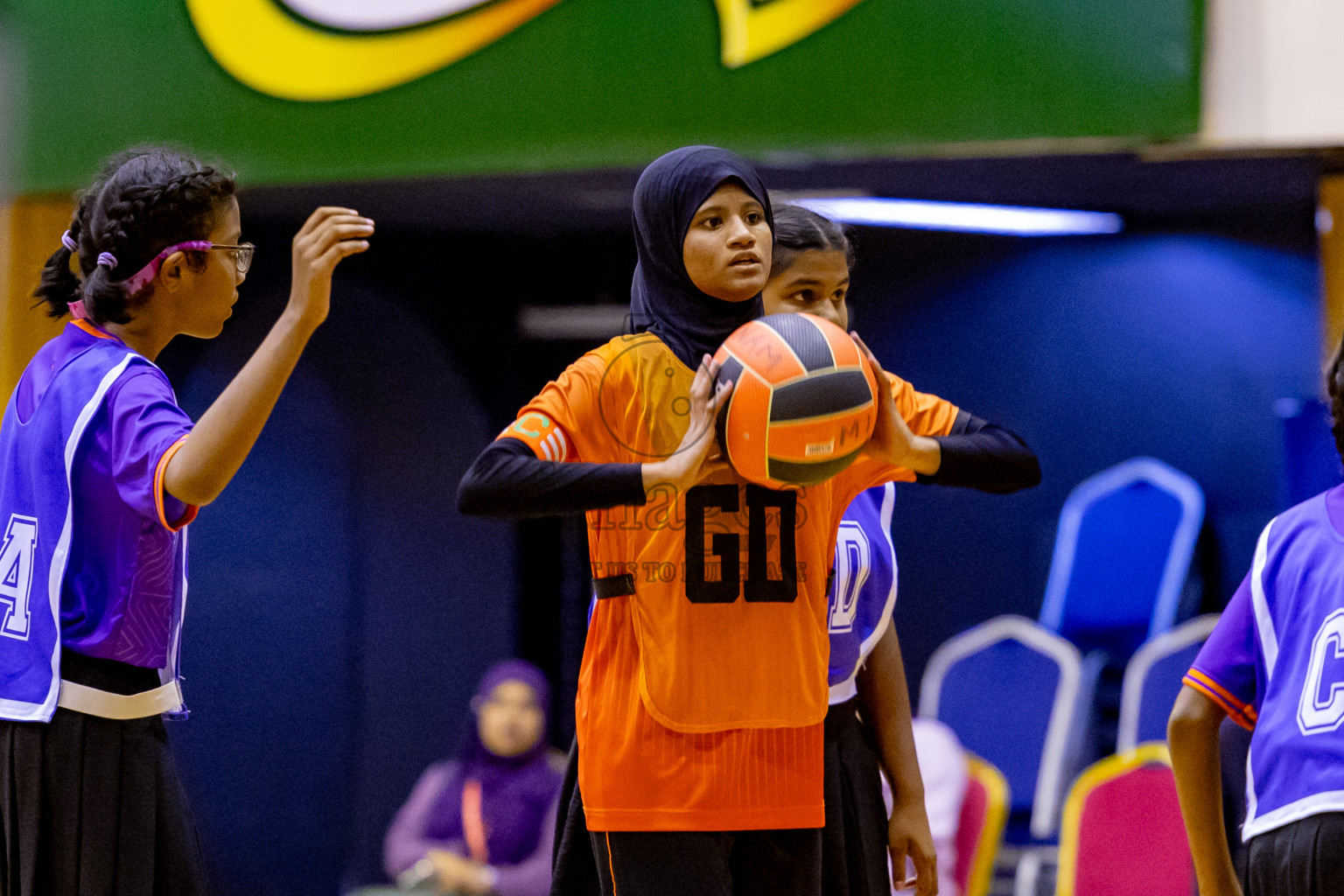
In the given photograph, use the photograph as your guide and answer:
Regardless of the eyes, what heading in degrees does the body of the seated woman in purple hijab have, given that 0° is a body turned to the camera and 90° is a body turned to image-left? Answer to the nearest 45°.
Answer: approximately 0°

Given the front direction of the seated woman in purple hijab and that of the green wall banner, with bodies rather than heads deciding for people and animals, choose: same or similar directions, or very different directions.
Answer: same or similar directions

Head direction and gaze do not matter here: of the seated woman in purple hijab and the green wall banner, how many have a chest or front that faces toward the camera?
2

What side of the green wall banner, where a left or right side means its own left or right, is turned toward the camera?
front

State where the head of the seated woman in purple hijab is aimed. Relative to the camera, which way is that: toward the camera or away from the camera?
toward the camera
